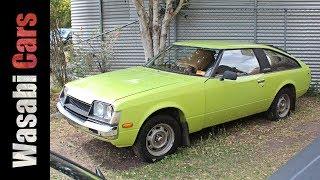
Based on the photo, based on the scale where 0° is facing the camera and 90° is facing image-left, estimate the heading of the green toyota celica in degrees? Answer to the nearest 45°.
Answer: approximately 45°

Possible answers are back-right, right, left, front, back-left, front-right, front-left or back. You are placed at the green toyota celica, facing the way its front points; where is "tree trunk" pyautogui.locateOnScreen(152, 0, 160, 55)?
back-right

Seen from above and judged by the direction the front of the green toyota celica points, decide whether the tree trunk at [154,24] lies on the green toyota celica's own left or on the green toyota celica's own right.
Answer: on the green toyota celica's own right

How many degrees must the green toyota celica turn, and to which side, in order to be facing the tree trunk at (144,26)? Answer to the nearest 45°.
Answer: approximately 135° to its right
